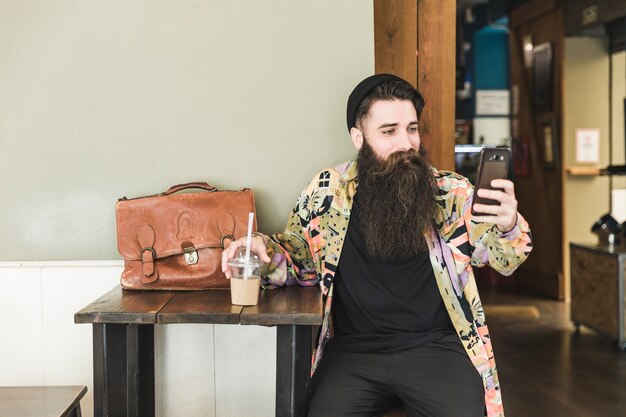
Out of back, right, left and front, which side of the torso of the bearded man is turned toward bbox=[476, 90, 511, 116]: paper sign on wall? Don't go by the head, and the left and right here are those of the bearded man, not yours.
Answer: back

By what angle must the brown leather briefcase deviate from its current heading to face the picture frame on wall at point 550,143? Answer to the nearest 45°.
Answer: approximately 135° to its left

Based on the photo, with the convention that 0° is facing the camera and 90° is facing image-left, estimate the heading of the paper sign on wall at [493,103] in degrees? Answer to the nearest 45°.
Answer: approximately 0°

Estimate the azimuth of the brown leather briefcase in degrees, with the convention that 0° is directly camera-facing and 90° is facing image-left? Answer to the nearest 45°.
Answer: approximately 0°

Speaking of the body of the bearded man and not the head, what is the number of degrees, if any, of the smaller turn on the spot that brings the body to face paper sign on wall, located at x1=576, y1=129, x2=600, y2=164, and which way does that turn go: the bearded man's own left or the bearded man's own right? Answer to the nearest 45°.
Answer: approximately 180°

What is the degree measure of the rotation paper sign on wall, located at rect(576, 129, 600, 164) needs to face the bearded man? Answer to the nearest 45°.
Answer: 0° — it already faces them
